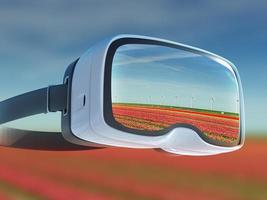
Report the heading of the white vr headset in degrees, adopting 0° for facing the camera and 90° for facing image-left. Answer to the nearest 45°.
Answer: approximately 315°
